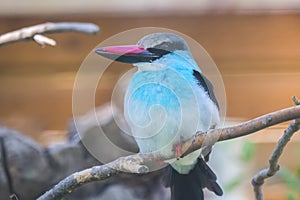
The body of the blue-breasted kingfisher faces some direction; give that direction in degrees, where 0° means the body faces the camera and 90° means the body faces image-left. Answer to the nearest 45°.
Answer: approximately 45°
